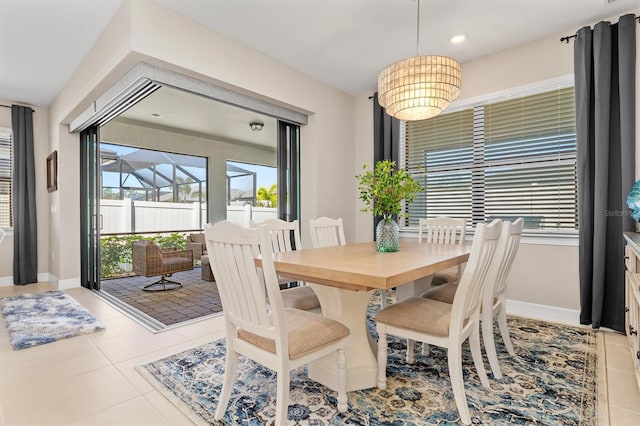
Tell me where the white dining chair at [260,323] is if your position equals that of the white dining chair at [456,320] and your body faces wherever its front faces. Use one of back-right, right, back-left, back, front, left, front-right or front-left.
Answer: left

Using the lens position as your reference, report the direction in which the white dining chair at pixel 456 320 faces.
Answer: facing away from the viewer and to the left of the viewer

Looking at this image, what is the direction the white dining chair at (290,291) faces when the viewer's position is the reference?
facing the viewer and to the right of the viewer

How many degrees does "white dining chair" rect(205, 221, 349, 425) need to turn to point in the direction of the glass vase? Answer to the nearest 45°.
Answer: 0° — it already faces it

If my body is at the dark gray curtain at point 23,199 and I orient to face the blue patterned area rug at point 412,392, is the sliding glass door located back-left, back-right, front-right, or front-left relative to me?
front-left

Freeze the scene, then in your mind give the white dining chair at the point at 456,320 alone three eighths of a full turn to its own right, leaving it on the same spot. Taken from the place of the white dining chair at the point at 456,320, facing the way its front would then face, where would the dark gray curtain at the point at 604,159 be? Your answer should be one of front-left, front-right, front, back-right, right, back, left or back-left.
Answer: front-left

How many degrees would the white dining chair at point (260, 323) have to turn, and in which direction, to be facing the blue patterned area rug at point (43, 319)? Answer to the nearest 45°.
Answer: approximately 90° to its left

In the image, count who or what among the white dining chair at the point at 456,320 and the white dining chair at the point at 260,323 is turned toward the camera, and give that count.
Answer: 0

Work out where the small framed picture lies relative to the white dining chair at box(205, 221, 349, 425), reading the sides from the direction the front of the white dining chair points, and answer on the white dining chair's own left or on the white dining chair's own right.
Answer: on the white dining chair's own left

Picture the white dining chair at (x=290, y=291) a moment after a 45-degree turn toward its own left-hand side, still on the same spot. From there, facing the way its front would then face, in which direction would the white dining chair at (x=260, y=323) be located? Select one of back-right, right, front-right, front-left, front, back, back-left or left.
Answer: right

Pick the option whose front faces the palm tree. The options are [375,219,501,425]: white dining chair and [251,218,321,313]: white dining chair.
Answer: [375,219,501,425]: white dining chair

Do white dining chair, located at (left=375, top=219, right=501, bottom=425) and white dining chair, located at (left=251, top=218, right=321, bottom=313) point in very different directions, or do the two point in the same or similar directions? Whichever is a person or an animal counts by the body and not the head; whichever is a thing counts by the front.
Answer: very different directions

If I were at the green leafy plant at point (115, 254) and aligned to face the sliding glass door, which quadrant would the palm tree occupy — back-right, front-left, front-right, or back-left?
back-left

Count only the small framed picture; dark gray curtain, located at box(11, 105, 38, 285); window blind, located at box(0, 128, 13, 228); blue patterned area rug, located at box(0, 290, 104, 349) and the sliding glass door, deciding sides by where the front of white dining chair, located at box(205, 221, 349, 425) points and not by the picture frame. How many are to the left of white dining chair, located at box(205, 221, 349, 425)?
5

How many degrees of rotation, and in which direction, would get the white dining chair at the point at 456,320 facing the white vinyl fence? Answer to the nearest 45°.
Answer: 0° — it already faces it

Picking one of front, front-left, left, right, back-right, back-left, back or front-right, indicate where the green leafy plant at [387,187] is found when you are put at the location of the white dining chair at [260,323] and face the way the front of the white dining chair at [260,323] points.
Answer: front

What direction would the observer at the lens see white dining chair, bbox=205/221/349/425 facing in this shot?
facing away from the viewer and to the right of the viewer

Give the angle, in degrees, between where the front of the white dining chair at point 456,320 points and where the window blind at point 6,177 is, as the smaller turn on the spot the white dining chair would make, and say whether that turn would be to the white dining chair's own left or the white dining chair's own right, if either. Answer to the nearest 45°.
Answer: approximately 45° to the white dining chair's own left
